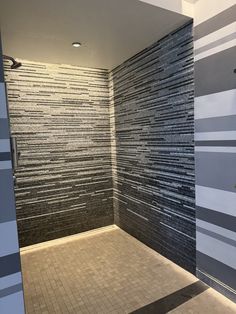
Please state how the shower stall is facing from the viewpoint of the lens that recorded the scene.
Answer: facing the viewer and to the right of the viewer
